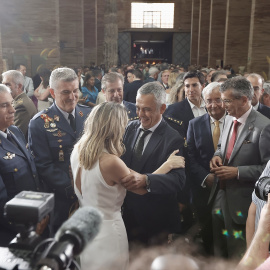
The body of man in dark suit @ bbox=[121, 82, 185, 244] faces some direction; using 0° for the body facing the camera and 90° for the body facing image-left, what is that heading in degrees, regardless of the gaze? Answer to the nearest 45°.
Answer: approximately 45°

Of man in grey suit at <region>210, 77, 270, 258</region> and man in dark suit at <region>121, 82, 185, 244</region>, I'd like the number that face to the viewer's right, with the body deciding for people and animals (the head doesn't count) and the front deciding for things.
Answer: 0

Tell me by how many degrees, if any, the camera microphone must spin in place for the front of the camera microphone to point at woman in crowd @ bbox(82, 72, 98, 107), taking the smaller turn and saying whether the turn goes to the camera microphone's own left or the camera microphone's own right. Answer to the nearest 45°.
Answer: approximately 45° to the camera microphone's own left

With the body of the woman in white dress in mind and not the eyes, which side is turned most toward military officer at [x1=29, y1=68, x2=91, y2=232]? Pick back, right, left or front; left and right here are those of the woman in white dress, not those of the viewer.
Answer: left

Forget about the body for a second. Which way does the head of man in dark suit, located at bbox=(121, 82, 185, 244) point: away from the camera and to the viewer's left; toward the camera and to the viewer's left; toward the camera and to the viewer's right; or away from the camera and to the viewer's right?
toward the camera and to the viewer's left

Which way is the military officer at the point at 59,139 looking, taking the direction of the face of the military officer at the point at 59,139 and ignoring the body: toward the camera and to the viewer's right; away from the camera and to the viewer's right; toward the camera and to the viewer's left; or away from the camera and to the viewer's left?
toward the camera and to the viewer's right

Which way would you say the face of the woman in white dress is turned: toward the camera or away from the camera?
away from the camera

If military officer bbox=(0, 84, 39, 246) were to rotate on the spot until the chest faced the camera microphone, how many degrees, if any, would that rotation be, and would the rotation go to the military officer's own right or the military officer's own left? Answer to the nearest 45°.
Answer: approximately 45° to the military officer's own right

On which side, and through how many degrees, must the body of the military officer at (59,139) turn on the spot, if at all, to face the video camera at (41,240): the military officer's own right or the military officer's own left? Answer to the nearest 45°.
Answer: approximately 45° to the military officer's own right
